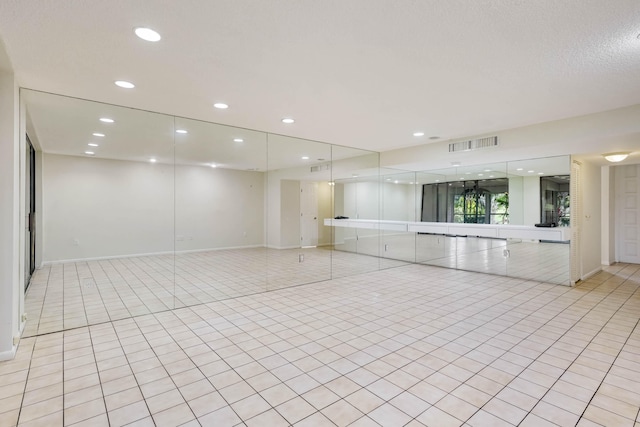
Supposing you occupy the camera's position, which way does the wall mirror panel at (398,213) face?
facing the viewer and to the left of the viewer

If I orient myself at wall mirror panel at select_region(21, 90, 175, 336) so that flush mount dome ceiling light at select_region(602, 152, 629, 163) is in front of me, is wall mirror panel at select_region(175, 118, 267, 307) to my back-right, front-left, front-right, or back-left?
front-left

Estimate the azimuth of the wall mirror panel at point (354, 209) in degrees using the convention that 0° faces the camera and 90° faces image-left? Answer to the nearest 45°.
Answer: approximately 315°

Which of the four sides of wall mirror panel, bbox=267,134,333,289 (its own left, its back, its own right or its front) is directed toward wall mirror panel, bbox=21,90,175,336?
right

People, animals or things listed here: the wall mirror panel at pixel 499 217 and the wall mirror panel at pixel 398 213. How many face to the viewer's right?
0

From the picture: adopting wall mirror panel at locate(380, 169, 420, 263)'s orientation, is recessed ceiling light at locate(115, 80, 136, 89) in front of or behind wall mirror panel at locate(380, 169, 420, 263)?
in front

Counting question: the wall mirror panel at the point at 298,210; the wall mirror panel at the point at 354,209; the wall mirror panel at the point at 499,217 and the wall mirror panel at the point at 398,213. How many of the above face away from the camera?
0

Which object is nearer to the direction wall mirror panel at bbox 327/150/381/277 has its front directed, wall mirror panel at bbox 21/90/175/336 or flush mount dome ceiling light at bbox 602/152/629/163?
the flush mount dome ceiling light

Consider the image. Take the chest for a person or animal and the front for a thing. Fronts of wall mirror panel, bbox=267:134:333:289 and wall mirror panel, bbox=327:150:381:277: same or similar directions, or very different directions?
same or similar directions

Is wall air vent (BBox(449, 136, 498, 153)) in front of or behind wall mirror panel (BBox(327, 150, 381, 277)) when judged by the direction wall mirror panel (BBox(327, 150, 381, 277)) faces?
in front

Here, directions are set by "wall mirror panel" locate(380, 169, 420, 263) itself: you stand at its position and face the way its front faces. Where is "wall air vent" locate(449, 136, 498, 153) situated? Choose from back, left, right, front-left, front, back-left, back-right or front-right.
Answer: left

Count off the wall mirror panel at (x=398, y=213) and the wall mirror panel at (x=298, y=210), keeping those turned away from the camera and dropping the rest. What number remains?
0

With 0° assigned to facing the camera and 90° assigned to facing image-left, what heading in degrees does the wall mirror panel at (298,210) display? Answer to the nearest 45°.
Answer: approximately 315°

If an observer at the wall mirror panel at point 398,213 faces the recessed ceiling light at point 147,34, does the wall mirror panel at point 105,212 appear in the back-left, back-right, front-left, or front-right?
front-right

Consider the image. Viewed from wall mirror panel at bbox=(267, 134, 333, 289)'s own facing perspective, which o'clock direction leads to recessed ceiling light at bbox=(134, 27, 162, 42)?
The recessed ceiling light is roughly at 2 o'clock from the wall mirror panel.

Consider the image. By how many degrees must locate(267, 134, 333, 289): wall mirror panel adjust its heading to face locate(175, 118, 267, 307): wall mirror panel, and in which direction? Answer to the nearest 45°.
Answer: approximately 90° to its right
